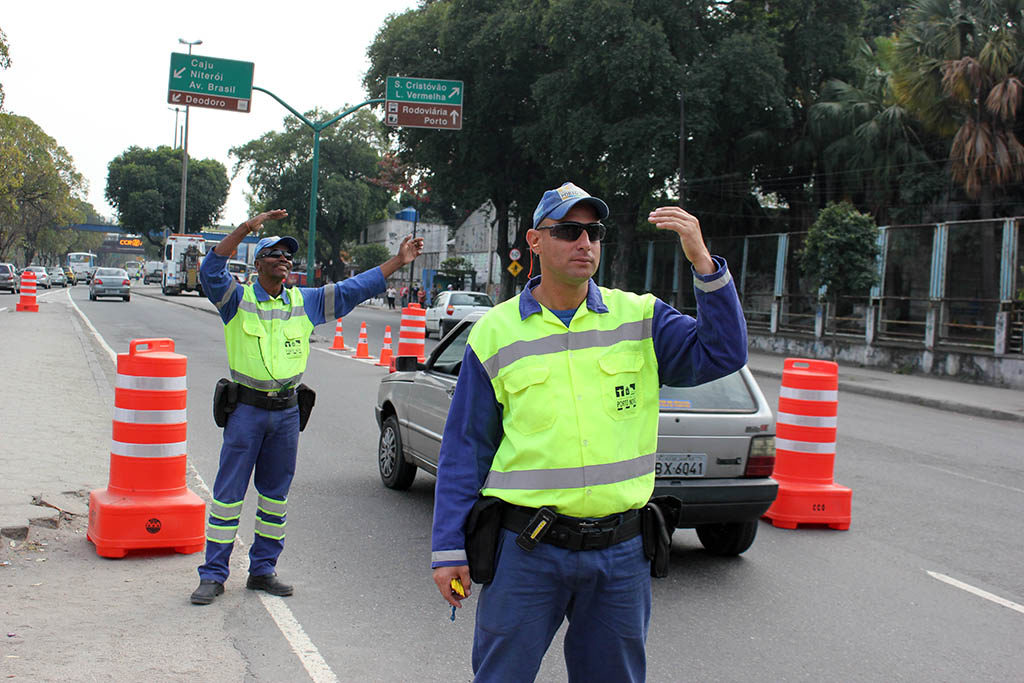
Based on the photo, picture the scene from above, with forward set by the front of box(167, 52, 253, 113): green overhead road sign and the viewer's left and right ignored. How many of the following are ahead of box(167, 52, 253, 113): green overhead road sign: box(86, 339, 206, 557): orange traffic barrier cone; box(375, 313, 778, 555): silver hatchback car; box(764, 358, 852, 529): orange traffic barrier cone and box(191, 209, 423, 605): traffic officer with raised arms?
4

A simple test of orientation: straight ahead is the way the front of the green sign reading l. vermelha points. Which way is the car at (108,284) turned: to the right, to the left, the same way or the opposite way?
the opposite way

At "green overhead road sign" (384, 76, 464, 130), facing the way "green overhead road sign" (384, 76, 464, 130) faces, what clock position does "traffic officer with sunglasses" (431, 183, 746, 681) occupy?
The traffic officer with sunglasses is roughly at 12 o'clock from the green overhead road sign.

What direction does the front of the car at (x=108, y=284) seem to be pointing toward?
away from the camera

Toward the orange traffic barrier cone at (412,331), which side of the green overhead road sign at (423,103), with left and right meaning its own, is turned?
front

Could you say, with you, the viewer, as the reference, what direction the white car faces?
facing away from the viewer and to the left of the viewer

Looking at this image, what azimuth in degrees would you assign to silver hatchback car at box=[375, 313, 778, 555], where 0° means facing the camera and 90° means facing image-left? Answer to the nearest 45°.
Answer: approximately 135°

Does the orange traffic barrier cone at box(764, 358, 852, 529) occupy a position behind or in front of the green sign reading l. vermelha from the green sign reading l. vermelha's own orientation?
in front

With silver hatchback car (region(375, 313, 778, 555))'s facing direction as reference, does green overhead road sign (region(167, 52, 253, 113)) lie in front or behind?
in front

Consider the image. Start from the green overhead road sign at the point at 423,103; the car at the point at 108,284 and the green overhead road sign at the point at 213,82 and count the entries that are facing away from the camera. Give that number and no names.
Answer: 1
